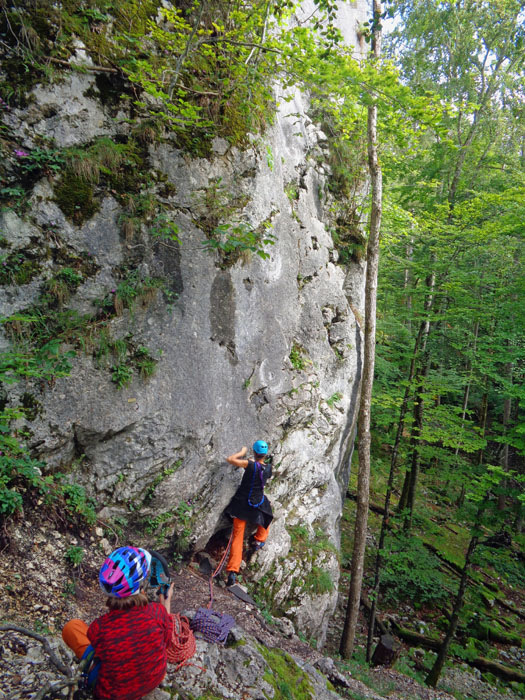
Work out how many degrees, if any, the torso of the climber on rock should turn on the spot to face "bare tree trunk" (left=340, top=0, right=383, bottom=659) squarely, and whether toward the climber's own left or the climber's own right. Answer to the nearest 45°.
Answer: approximately 45° to the climber's own right

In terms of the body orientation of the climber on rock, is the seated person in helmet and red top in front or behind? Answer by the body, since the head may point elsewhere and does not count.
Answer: behind

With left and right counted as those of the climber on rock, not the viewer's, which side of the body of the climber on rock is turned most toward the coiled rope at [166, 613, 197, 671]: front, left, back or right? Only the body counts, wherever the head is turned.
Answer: back

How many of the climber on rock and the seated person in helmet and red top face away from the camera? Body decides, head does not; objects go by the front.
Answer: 2

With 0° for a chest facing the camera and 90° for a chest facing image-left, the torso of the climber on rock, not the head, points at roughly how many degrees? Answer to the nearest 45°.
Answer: approximately 180°

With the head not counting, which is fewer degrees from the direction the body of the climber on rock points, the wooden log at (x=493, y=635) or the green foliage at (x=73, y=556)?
the wooden log

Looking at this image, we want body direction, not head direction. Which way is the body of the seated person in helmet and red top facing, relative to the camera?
away from the camera
